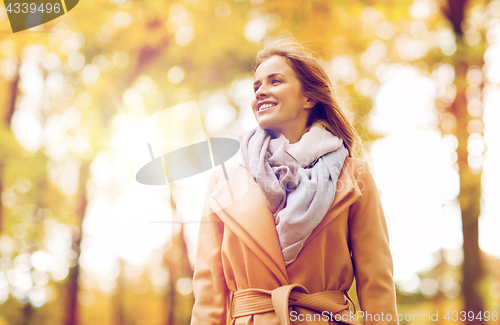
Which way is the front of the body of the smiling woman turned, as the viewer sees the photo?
toward the camera

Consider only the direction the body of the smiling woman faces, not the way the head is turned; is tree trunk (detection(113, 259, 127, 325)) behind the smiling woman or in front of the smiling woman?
behind

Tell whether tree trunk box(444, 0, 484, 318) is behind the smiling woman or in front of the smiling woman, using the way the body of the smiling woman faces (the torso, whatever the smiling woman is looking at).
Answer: behind

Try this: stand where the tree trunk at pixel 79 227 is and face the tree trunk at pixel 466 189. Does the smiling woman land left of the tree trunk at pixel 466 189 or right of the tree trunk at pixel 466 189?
right

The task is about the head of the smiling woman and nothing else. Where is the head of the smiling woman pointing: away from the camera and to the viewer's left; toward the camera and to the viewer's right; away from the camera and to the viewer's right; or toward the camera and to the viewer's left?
toward the camera and to the viewer's left

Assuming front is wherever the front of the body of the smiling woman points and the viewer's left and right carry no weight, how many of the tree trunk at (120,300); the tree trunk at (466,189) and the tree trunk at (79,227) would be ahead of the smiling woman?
0

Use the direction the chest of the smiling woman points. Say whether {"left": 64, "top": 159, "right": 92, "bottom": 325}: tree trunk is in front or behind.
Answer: behind
